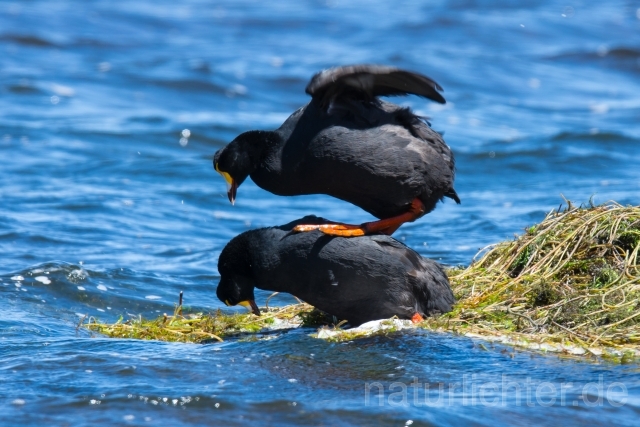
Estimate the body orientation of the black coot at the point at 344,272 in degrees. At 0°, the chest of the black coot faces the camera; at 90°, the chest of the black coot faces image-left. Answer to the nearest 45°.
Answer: approximately 90°

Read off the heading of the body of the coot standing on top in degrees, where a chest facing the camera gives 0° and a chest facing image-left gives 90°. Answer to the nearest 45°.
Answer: approximately 90°

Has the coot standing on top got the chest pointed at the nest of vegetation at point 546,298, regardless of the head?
no
